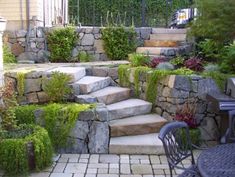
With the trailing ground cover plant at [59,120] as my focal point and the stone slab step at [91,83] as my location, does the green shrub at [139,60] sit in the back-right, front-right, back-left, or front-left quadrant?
back-left

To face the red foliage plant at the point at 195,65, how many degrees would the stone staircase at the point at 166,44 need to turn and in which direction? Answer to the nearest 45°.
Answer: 0° — it already faces it

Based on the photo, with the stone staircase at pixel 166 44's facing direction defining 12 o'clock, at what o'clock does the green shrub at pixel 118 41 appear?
The green shrub is roughly at 3 o'clock from the stone staircase.

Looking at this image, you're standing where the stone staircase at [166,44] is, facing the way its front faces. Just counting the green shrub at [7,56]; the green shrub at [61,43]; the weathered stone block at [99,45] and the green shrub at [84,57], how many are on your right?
4

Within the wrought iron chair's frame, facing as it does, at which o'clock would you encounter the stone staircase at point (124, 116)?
The stone staircase is roughly at 7 o'clock from the wrought iron chair.

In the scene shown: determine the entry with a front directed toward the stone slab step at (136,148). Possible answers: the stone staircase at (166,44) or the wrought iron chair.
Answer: the stone staircase

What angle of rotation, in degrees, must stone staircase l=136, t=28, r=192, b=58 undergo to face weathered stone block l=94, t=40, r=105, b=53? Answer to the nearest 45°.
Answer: approximately 90° to its right

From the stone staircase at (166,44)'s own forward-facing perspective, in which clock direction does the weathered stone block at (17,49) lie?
The weathered stone block is roughly at 3 o'clock from the stone staircase.

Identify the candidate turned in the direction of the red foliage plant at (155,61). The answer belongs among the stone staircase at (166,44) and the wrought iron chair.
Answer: the stone staircase

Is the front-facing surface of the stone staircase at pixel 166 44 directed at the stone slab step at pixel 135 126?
yes

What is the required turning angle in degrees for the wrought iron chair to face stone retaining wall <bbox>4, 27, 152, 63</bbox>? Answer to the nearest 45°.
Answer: approximately 180°

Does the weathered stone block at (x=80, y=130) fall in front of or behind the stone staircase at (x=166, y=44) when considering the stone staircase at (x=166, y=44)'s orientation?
in front

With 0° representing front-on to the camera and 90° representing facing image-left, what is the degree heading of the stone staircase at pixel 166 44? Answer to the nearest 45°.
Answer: approximately 0°
